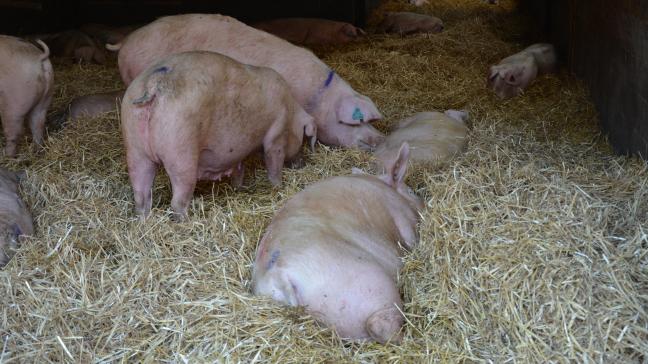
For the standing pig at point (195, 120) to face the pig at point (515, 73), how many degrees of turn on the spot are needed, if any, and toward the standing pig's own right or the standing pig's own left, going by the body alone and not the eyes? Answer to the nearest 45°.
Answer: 0° — it already faces it

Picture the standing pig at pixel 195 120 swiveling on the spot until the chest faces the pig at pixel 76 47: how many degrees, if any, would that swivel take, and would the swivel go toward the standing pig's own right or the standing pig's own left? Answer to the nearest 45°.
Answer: approximately 45° to the standing pig's own left

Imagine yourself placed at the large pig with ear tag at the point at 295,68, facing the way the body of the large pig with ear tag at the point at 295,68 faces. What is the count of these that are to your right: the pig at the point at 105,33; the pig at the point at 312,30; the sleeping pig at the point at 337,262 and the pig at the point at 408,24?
1

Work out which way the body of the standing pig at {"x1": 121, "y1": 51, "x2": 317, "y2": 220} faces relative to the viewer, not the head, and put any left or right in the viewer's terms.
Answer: facing away from the viewer and to the right of the viewer

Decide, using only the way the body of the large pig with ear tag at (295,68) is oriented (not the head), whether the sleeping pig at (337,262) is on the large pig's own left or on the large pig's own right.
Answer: on the large pig's own right

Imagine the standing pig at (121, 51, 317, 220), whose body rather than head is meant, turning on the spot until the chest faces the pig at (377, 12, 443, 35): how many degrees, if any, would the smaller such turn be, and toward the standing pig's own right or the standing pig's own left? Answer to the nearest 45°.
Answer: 0° — it already faces it

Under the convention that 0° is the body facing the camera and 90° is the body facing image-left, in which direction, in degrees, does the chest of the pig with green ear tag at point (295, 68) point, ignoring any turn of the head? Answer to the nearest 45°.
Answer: approximately 270°

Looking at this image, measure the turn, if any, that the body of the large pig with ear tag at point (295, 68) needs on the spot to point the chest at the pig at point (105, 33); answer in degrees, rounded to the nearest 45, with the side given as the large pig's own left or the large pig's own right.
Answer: approximately 135° to the large pig's own left

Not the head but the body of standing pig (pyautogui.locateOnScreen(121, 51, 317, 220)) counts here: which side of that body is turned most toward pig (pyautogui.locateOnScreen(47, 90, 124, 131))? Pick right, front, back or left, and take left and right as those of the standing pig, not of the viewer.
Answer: left

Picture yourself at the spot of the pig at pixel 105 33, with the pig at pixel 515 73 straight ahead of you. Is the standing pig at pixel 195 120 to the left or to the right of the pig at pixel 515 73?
right

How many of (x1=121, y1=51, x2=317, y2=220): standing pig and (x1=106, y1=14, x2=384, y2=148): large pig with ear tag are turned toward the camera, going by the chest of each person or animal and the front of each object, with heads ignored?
0

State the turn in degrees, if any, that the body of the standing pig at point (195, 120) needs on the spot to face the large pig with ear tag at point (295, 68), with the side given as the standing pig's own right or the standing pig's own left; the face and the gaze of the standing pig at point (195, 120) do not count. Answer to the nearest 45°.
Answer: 0° — it already faces it

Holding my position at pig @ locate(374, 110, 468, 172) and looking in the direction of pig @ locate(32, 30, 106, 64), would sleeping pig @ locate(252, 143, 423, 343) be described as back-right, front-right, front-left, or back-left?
back-left

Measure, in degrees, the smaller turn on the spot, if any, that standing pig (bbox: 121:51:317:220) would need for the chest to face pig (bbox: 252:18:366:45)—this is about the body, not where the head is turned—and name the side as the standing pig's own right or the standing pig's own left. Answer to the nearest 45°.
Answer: approximately 45° to the standing pig's own left
